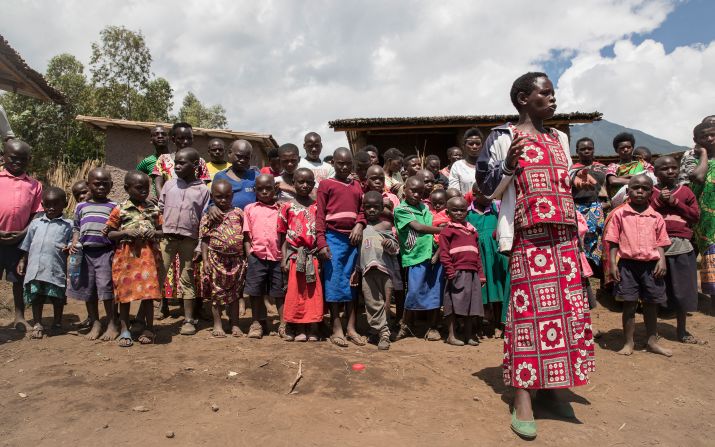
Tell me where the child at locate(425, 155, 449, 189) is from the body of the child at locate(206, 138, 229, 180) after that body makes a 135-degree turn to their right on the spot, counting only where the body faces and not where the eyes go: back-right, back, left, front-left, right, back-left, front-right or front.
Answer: back-right

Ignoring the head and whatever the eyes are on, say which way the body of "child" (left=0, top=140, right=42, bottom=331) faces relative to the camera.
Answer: toward the camera

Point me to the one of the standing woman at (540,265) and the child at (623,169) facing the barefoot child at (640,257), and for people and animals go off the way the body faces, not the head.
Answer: the child

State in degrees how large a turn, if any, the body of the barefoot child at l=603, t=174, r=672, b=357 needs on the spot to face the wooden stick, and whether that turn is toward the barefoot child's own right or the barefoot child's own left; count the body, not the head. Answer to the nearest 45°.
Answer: approximately 45° to the barefoot child's own right

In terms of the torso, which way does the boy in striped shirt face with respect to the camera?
toward the camera

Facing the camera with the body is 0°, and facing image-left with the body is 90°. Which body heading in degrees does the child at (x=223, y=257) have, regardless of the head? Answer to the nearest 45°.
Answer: approximately 0°

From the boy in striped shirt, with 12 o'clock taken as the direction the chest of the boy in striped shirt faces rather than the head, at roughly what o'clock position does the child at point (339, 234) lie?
The child is roughly at 10 o'clock from the boy in striped shirt.
